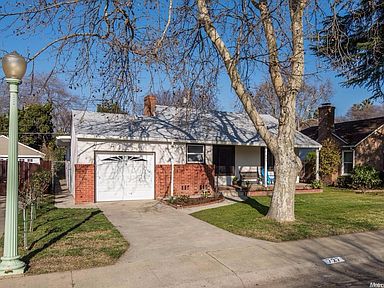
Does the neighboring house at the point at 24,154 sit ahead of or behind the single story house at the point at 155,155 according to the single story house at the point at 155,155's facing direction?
behind

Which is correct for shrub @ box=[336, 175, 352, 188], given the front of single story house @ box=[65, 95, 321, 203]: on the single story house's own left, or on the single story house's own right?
on the single story house's own left

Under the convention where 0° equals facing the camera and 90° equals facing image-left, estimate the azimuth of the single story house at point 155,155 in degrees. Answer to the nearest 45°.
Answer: approximately 0°

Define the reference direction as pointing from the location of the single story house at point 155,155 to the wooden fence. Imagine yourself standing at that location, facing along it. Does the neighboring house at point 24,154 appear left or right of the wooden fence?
right

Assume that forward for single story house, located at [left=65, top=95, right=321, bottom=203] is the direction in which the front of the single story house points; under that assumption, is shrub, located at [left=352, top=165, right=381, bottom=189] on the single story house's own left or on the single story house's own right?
on the single story house's own left
